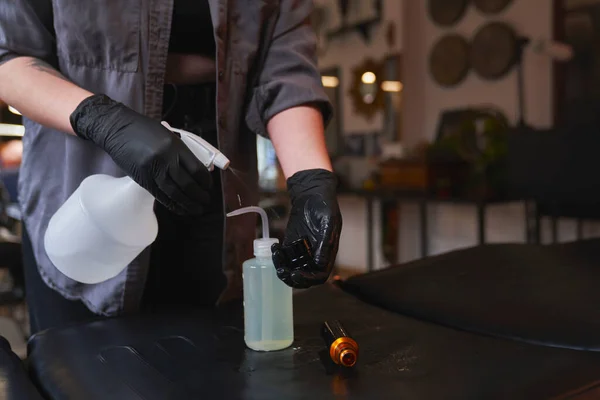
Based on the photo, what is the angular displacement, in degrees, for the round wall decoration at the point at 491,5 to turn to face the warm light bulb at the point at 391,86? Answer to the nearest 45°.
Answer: approximately 135° to its right

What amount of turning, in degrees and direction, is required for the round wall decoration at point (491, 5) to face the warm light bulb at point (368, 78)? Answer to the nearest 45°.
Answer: approximately 135° to its right

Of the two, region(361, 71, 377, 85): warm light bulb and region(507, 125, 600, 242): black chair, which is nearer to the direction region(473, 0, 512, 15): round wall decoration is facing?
the black chair

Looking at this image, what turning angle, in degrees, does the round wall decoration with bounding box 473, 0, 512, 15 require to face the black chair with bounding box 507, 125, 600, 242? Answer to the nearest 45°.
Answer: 0° — it already faces it

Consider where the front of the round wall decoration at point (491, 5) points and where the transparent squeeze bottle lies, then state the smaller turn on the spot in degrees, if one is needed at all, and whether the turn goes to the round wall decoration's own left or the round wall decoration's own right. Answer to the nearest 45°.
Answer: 0° — it already faces it

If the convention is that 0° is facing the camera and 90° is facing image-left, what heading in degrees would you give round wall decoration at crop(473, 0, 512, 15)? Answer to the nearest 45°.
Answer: approximately 0°

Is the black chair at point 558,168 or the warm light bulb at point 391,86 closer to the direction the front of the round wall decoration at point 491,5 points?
the black chair
